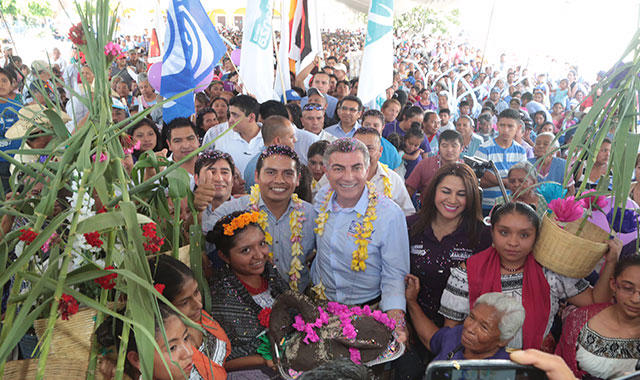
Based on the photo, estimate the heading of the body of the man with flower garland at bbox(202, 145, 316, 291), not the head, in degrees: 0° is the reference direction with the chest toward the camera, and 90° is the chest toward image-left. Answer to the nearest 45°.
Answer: approximately 0°

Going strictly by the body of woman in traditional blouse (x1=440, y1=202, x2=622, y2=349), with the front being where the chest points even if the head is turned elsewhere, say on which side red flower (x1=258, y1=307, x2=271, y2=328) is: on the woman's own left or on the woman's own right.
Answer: on the woman's own right

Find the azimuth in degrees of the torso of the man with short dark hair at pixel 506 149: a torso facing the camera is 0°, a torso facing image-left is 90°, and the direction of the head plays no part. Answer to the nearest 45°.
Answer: approximately 0°

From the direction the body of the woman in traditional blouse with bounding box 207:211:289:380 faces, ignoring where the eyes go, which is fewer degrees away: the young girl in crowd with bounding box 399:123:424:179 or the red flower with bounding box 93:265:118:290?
the red flower

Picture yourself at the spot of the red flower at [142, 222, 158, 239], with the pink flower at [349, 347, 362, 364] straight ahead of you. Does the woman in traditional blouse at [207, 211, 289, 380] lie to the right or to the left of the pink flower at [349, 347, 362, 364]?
left
